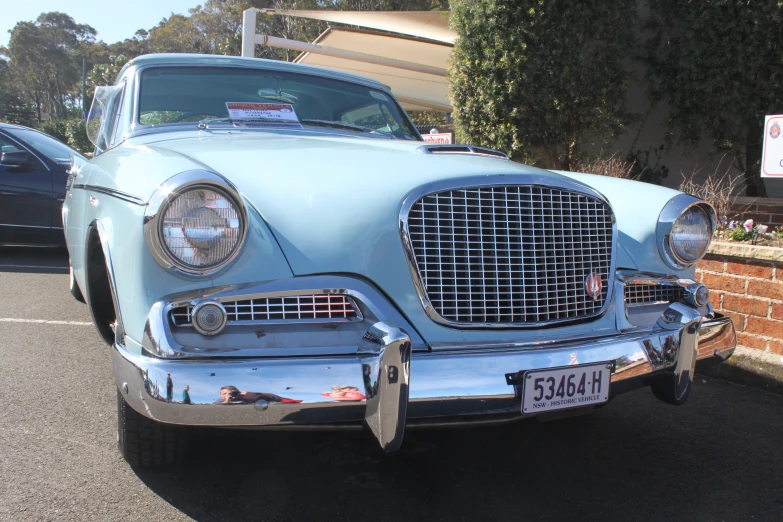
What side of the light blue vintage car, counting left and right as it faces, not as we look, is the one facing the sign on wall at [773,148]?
left

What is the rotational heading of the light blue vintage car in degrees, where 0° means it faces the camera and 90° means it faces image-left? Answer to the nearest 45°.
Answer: approximately 315°

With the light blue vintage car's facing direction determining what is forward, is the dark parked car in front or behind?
behind

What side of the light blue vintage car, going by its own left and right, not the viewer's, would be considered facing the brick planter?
left

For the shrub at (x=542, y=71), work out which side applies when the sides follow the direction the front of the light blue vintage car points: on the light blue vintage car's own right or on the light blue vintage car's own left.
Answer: on the light blue vintage car's own left

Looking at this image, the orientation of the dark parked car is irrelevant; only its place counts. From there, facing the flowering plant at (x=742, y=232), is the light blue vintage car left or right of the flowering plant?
right
